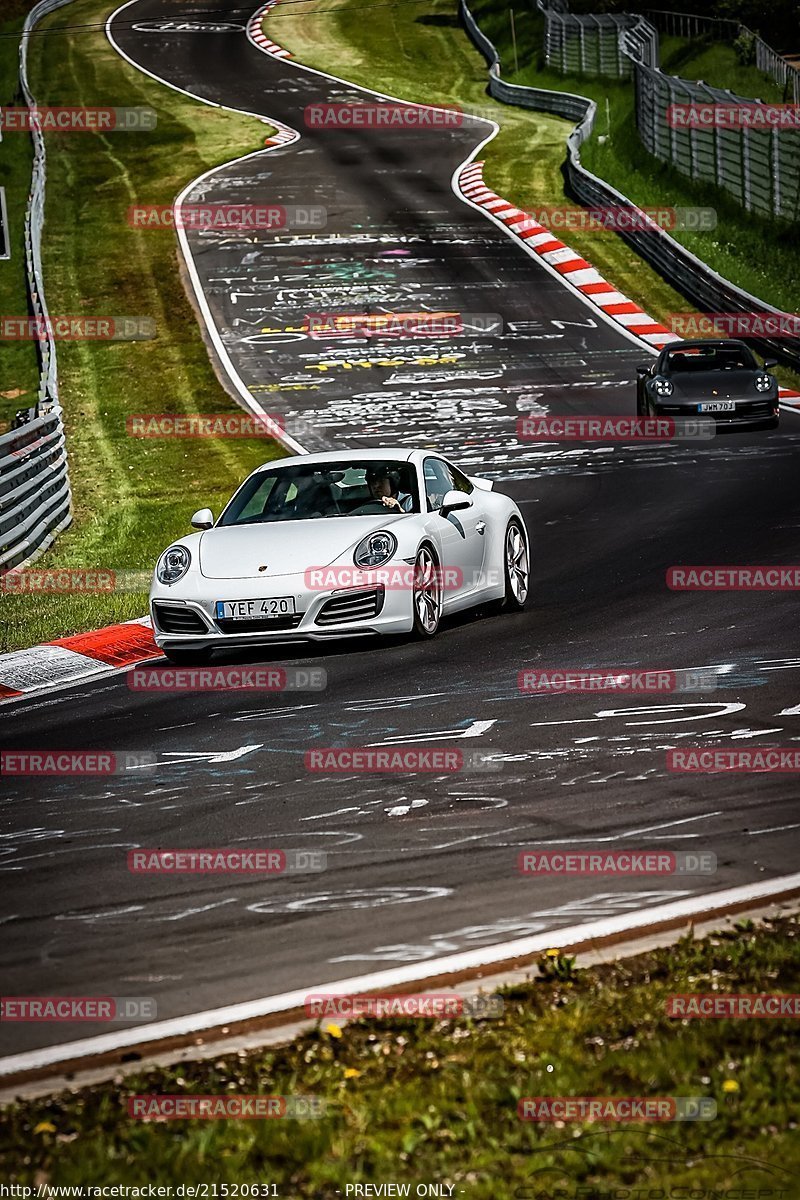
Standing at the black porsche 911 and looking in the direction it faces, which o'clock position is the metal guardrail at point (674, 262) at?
The metal guardrail is roughly at 6 o'clock from the black porsche 911.

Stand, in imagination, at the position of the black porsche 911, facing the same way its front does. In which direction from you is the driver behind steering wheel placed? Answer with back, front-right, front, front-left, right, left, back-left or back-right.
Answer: front

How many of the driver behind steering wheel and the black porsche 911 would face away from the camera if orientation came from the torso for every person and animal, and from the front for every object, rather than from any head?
0

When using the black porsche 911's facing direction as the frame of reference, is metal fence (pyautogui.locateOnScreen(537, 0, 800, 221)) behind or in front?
behind

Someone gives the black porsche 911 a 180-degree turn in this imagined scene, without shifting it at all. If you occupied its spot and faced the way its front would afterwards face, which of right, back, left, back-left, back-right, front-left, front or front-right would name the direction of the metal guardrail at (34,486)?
back-left

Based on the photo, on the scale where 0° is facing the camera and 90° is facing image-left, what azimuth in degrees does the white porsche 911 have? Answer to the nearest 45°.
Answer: approximately 45°

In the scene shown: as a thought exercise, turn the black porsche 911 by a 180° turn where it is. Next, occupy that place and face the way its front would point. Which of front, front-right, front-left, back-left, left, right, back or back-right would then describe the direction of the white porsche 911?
back

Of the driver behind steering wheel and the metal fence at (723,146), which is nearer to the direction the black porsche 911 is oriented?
the driver behind steering wheel

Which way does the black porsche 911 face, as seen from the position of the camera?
facing the viewer
